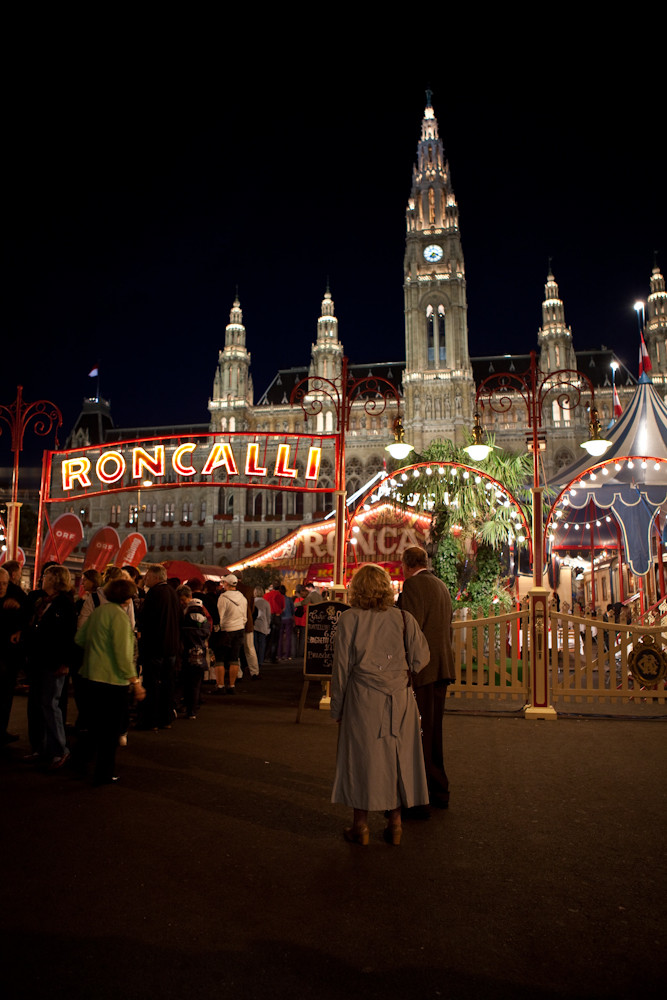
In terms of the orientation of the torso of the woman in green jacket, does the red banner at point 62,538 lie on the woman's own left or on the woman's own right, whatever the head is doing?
on the woman's own left

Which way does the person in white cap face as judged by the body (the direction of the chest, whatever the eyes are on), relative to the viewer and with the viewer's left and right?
facing away from the viewer and to the left of the viewer

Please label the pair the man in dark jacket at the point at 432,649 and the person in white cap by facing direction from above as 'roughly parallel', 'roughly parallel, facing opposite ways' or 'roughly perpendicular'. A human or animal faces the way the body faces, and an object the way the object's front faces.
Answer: roughly parallel

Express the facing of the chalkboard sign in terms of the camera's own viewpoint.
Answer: facing the viewer

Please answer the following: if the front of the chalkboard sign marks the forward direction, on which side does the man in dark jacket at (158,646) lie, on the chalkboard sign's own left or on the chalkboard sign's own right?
on the chalkboard sign's own right

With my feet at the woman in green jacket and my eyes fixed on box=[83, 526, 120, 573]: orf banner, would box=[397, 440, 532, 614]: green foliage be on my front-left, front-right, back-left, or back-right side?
front-right

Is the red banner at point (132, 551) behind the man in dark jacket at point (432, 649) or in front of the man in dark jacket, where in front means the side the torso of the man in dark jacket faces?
in front

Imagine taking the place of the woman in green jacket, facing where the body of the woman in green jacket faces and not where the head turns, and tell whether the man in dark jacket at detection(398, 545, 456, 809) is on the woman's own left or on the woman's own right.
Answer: on the woman's own right

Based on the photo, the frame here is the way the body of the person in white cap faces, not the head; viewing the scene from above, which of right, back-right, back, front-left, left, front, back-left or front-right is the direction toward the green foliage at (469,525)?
right

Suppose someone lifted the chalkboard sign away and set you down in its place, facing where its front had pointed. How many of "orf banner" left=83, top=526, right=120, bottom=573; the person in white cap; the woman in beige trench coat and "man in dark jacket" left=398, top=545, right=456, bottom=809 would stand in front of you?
2

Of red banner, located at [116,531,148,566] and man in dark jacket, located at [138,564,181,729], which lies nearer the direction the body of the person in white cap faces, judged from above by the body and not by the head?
the red banner

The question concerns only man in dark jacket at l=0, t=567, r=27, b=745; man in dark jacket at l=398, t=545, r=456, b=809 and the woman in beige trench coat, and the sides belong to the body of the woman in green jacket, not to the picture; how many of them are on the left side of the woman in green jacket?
1

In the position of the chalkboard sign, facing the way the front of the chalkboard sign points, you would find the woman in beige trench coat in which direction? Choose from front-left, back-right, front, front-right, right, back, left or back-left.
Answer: front

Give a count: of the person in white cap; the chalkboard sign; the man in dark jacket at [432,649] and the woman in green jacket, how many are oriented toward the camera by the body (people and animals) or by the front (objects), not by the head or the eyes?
1

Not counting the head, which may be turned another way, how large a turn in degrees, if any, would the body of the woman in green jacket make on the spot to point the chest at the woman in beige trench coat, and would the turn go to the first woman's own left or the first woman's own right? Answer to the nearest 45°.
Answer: approximately 90° to the first woman's own right

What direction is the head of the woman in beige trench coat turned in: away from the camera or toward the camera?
away from the camera

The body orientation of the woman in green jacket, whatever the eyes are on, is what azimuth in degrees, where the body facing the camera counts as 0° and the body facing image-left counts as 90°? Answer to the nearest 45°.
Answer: approximately 225°

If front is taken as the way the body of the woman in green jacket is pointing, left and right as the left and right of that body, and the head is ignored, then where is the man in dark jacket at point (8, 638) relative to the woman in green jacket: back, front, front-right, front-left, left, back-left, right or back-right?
left

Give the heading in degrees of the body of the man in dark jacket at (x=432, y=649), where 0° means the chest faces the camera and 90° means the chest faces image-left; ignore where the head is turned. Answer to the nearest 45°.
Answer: approximately 135°
